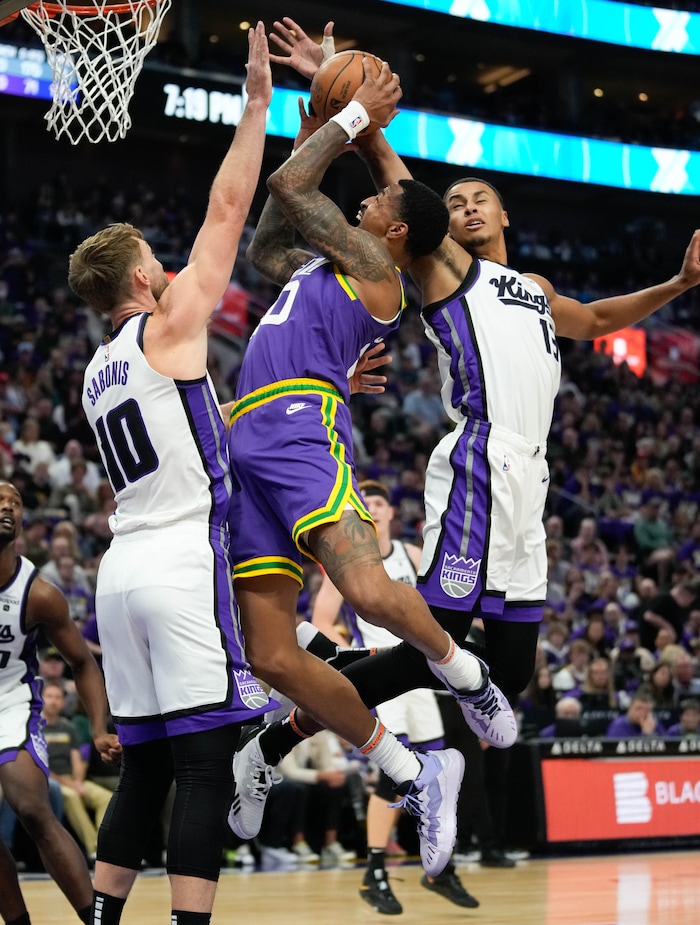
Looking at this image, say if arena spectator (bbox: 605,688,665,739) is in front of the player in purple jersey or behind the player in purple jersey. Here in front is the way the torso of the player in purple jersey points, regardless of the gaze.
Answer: behind

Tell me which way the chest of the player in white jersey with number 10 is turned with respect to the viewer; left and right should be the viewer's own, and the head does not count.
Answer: facing away from the viewer and to the right of the viewer

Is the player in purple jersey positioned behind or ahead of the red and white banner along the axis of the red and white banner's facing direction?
ahead

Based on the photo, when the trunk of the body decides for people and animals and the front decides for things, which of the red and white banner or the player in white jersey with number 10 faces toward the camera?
the red and white banner

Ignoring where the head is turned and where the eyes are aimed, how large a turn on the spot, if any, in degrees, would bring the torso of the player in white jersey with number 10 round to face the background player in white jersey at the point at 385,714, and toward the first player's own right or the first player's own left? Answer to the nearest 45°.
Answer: approximately 45° to the first player's own left

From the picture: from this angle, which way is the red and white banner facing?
toward the camera

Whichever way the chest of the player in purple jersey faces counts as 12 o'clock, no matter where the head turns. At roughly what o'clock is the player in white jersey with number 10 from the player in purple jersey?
The player in white jersey with number 10 is roughly at 12 o'clock from the player in purple jersey.

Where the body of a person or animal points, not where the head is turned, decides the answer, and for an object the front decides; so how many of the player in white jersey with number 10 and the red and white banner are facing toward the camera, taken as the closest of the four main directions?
1

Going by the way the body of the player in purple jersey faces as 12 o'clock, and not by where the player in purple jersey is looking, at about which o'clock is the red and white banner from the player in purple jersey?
The red and white banner is roughly at 5 o'clock from the player in purple jersey.

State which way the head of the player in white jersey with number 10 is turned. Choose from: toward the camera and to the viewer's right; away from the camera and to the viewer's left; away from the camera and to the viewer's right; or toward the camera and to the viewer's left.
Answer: away from the camera and to the viewer's right

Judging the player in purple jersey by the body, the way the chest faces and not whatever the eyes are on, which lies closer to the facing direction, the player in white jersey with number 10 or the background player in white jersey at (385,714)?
the player in white jersey with number 10

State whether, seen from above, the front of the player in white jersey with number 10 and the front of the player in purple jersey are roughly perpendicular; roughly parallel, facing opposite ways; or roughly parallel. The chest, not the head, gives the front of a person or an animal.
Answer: roughly parallel, facing opposite ways

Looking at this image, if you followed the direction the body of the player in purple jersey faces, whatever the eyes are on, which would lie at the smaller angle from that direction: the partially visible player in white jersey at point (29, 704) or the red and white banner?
the partially visible player in white jersey

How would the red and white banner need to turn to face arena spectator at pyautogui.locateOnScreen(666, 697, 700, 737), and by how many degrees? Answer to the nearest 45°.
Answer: approximately 135° to its left

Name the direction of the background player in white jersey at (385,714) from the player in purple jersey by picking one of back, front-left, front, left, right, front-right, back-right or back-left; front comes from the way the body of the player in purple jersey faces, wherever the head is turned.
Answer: back-right

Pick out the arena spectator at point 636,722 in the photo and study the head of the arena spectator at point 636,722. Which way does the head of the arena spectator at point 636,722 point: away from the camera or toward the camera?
toward the camera

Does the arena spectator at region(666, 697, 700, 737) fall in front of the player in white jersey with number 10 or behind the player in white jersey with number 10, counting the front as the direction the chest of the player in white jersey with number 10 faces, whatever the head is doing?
in front
